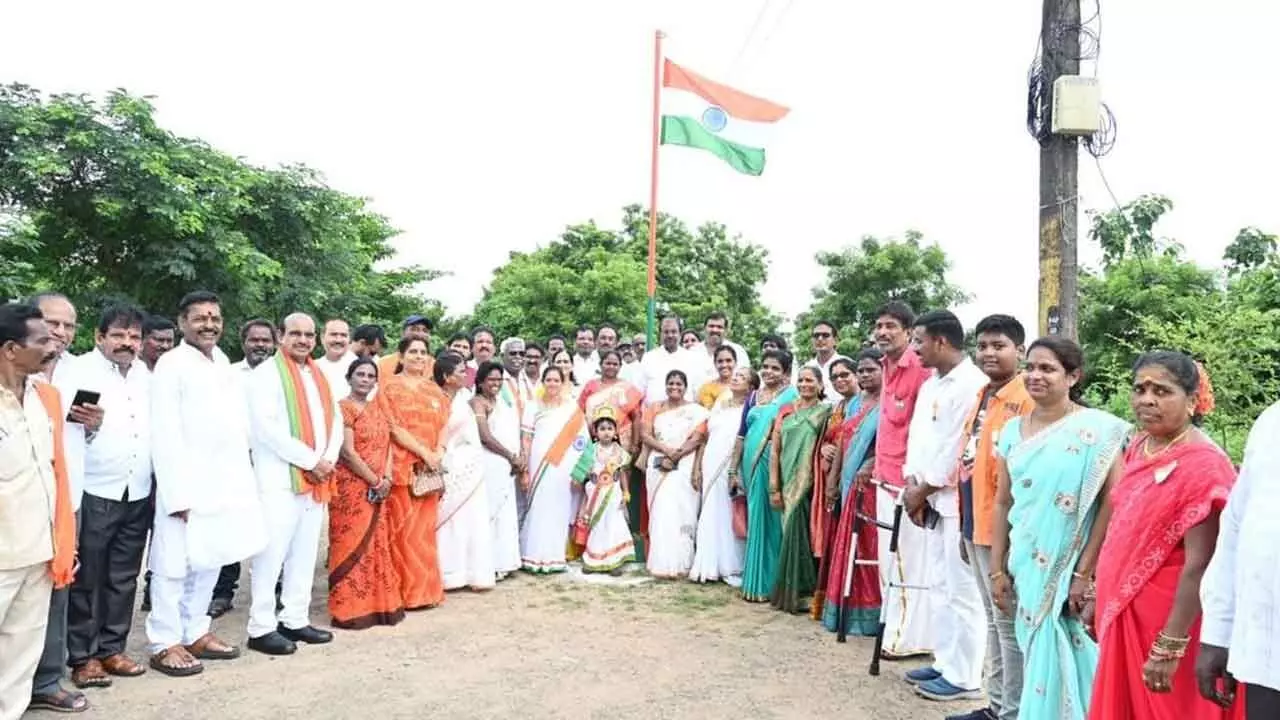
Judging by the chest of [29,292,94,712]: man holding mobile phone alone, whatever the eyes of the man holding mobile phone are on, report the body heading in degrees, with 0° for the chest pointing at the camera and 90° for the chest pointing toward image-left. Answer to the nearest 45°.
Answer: approximately 315°

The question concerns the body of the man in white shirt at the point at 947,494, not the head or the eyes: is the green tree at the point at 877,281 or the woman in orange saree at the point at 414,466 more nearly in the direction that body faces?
the woman in orange saree

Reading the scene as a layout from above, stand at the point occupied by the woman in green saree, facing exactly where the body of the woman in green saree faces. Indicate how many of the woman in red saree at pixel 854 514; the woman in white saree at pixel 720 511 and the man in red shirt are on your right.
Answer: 1

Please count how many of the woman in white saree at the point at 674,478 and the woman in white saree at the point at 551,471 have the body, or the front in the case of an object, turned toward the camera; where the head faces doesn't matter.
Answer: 2

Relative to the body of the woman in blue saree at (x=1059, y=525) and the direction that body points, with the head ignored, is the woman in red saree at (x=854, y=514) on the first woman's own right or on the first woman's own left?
on the first woman's own right

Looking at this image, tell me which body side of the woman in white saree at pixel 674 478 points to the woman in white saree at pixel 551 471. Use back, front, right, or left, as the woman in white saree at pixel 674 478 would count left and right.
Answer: right
